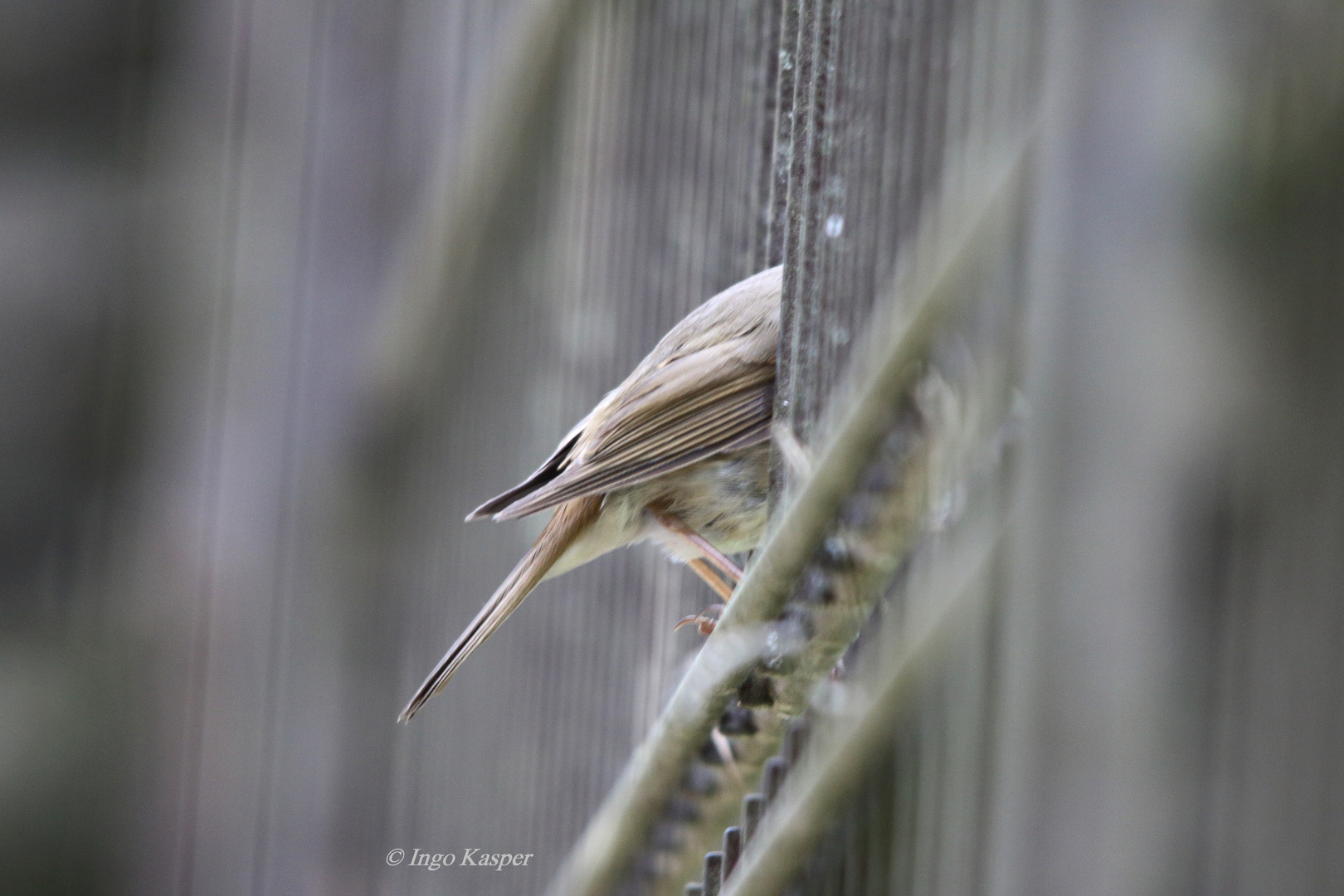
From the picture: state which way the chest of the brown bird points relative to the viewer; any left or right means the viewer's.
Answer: facing to the right of the viewer
